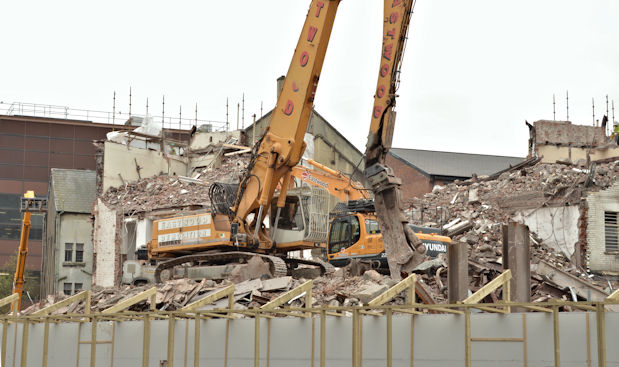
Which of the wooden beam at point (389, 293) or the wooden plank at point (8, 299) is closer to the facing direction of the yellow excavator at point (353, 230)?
the wooden plank

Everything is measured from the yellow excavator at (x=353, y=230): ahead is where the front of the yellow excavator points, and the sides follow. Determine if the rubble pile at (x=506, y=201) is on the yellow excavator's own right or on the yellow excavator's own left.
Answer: on the yellow excavator's own right

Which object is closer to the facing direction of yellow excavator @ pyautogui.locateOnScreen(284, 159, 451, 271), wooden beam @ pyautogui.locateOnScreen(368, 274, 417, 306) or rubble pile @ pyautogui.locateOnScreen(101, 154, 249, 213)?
the rubble pile

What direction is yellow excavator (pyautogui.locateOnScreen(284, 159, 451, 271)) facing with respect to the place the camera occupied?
facing to the left of the viewer

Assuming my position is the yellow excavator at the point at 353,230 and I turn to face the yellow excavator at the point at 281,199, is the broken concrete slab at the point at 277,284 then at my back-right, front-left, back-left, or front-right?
front-left

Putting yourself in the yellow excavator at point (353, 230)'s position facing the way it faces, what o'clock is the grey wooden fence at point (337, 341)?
The grey wooden fence is roughly at 9 o'clock from the yellow excavator.

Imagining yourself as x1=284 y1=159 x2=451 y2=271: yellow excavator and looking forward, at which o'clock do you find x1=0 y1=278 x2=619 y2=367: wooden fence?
The wooden fence is roughly at 9 o'clock from the yellow excavator.

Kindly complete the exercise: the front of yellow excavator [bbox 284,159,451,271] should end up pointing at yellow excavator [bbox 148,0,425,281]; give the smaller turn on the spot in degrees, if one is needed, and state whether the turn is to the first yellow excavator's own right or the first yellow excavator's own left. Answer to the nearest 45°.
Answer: approximately 45° to the first yellow excavator's own left

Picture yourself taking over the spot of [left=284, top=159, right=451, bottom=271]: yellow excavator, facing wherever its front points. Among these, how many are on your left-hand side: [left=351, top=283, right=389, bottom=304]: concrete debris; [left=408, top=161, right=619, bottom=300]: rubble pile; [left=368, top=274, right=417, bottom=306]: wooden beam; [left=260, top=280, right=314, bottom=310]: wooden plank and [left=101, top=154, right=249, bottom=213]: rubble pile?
3

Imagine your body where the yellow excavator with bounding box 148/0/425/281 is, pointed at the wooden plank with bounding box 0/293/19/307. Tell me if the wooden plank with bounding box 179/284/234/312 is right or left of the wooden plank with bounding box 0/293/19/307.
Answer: left

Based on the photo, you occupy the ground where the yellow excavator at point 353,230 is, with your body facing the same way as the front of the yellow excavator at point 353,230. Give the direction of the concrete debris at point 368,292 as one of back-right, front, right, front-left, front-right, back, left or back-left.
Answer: left

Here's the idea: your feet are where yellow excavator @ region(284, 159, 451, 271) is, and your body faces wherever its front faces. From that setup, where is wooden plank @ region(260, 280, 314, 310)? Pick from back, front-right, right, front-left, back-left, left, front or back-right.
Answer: left

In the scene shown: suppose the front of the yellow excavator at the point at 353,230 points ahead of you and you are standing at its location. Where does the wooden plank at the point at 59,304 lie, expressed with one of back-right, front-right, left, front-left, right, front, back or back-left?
front-left

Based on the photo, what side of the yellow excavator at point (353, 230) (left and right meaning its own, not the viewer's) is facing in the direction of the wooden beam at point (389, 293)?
left
